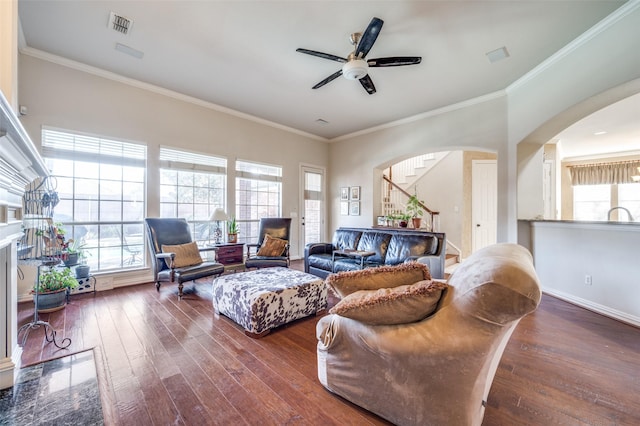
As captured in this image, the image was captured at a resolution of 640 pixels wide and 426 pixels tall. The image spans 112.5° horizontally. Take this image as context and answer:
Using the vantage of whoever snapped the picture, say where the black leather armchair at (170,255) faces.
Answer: facing the viewer and to the right of the viewer

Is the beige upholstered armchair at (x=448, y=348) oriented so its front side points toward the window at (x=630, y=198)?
no

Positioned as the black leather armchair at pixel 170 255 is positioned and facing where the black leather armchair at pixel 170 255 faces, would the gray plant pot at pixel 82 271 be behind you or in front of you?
behind

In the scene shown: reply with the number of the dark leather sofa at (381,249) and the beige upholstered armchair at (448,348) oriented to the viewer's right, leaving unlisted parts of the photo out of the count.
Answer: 0

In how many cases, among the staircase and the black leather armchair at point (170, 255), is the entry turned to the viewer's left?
0

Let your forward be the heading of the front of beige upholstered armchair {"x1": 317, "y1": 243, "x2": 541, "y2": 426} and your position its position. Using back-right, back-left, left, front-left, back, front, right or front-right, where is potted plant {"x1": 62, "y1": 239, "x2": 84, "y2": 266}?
front-left

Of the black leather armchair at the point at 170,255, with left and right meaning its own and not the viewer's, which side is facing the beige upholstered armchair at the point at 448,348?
front

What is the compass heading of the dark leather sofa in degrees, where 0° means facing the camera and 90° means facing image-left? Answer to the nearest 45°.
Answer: approximately 45°

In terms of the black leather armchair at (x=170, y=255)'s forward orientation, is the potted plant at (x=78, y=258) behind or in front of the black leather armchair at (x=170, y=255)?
behind

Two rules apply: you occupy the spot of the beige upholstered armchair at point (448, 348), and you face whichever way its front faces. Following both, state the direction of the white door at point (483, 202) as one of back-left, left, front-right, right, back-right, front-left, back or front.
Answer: front-right

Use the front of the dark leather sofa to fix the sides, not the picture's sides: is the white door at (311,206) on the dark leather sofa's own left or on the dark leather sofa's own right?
on the dark leather sofa's own right

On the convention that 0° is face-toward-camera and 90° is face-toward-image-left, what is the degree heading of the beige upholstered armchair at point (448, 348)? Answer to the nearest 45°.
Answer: approximately 135°
